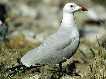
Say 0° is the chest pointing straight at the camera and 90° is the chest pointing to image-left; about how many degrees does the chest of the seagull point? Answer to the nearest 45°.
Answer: approximately 270°
